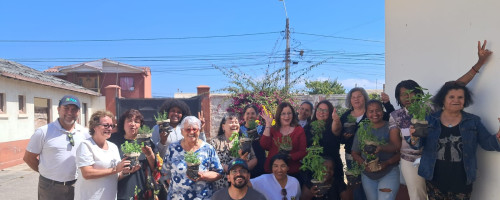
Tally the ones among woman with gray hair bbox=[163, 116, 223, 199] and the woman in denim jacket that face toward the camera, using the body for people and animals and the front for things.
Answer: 2

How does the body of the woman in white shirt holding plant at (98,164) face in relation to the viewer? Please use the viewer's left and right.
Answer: facing the viewer and to the right of the viewer

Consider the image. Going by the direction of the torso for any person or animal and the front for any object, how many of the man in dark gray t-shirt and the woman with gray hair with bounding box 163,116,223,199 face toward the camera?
2

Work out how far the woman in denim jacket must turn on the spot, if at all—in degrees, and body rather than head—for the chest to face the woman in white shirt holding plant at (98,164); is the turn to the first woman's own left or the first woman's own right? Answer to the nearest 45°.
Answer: approximately 45° to the first woman's own right

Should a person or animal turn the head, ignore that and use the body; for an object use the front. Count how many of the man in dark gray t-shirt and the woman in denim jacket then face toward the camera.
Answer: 2

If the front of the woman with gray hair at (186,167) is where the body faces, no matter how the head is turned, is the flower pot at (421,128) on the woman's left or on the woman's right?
on the woman's left

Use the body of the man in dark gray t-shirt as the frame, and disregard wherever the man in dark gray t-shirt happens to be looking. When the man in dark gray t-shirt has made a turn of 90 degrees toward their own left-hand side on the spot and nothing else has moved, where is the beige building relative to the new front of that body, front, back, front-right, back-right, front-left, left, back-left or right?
back-left
